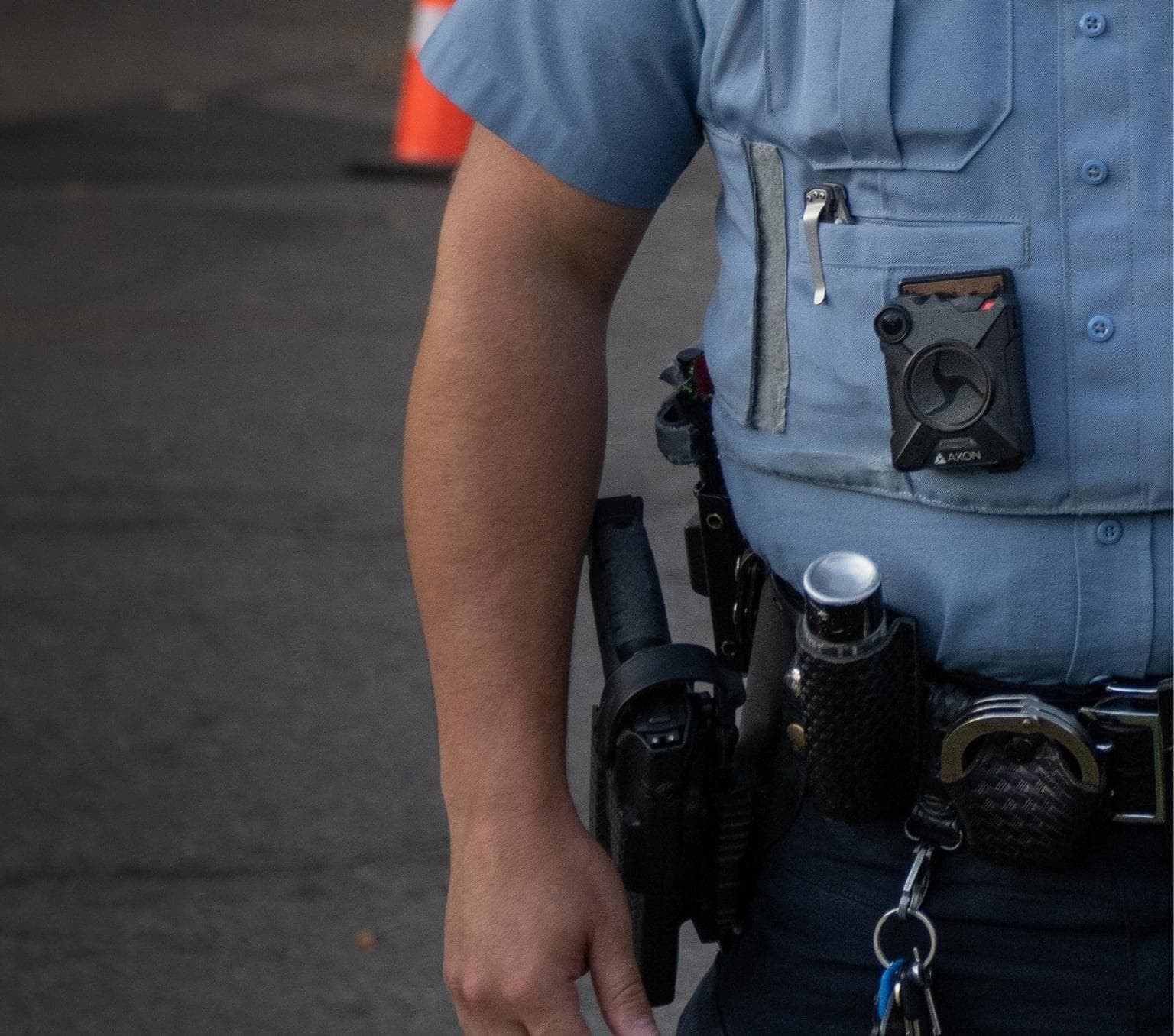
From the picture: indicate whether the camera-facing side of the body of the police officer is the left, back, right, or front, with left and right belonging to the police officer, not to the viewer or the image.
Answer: front

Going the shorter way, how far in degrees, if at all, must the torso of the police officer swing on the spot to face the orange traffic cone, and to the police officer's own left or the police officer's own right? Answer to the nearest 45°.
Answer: approximately 180°
